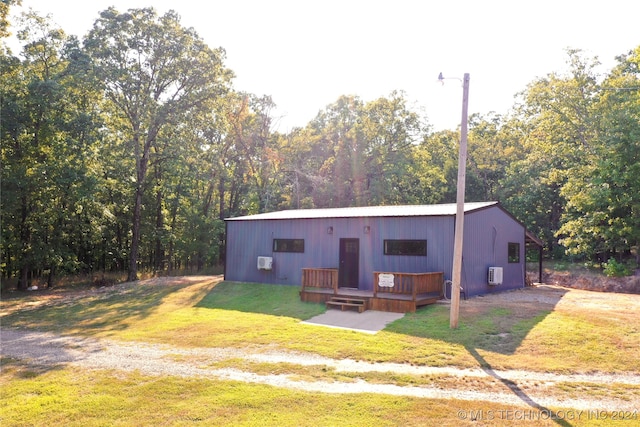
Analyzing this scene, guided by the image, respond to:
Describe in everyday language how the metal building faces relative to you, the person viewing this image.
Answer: facing the viewer and to the left of the viewer

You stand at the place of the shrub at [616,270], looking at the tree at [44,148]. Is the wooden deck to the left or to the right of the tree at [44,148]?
left

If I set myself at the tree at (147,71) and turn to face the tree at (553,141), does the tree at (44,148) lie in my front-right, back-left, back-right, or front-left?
back-right

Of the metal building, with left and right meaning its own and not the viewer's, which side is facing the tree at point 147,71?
right

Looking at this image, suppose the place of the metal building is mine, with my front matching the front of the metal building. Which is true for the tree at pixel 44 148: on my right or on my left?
on my right

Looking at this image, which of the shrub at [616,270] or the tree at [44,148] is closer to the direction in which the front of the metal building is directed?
the tree

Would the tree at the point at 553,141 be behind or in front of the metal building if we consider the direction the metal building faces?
behind

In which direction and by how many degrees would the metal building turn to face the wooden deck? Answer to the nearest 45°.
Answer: approximately 45° to its left

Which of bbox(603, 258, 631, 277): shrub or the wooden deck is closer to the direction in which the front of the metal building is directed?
the wooden deck

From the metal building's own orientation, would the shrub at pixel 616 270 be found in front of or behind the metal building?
behind
